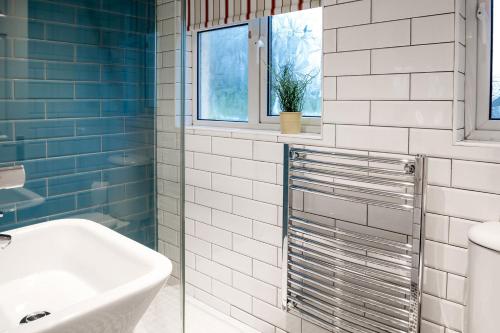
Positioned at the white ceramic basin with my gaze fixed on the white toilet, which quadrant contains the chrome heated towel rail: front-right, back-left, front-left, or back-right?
front-left

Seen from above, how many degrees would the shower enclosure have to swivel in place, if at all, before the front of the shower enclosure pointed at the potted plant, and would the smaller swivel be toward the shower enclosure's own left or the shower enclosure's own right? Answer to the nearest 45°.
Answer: approximately 90° to the shower enclosure's own left

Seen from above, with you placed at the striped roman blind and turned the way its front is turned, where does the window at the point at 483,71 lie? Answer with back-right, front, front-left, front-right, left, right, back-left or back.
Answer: left

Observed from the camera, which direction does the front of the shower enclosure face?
facing the viewer and to the right of the viewer

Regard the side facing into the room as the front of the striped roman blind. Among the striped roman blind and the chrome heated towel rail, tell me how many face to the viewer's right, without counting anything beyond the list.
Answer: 0

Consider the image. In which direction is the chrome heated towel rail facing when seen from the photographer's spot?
facing the viewer and to the left of the viewer

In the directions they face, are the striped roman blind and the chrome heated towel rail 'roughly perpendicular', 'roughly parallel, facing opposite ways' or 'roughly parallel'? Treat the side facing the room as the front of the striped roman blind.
roughly parallel

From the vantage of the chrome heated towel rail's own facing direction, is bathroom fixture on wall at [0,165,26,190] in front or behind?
in front

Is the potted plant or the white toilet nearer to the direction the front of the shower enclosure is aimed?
the white toilet
